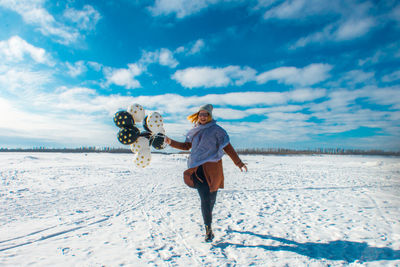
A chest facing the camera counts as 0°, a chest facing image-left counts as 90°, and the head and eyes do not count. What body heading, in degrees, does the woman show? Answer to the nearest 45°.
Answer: approximately 0°
